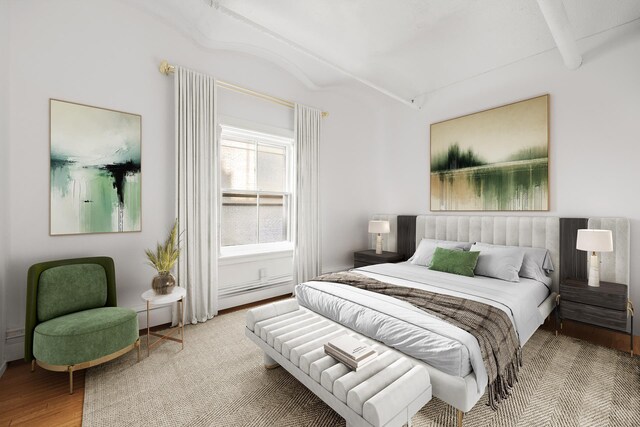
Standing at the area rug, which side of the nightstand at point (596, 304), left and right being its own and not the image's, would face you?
front

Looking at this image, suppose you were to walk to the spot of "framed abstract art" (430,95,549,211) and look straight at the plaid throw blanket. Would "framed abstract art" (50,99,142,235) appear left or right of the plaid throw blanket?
right

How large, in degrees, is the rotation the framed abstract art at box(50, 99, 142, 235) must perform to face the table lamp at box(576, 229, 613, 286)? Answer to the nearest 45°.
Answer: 0° — it already faces it

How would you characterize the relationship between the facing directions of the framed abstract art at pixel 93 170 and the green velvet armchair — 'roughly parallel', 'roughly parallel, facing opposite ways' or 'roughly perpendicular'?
roughly parallel

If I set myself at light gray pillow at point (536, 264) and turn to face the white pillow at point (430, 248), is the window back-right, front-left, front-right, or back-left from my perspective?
front-left

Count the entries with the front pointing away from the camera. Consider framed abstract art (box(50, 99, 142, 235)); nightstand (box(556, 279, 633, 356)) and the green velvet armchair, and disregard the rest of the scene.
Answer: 0

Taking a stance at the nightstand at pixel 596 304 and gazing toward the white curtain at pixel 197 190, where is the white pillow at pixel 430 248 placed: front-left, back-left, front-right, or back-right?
front-right

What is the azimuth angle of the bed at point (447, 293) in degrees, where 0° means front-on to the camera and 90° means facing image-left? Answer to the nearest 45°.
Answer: approximately 45°

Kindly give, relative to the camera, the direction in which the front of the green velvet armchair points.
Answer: facing the viewer and to the right of the viewer

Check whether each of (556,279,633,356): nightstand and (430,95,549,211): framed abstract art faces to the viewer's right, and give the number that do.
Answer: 0

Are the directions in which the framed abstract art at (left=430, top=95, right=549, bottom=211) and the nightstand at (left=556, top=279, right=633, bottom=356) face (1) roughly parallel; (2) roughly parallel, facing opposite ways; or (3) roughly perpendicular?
roughly parallel

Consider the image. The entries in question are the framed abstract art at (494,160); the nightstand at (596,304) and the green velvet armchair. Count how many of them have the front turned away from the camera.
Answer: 0

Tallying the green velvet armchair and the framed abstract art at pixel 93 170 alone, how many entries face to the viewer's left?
0

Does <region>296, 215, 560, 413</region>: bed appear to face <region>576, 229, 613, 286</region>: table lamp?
no

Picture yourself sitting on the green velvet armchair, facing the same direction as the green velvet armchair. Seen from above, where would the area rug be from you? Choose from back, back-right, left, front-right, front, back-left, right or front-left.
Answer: front
